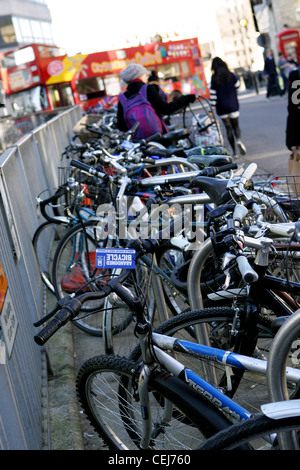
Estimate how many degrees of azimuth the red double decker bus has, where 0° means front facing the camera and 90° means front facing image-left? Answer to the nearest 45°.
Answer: approximately 45°

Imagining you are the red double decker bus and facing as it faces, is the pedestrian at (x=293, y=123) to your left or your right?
on your left

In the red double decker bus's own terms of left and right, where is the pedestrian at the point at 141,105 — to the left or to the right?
on its left

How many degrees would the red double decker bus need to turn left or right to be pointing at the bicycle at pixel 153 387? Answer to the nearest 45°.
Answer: approximately 45° to its left

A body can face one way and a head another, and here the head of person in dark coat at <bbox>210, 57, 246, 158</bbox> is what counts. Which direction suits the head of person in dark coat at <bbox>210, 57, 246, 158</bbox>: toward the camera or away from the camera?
away from the camera

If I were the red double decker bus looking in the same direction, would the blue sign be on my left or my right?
on my left

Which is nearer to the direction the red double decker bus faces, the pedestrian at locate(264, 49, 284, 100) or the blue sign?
the blue sign
